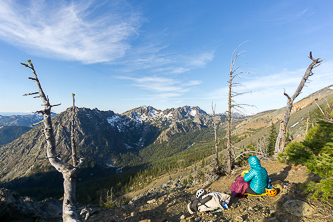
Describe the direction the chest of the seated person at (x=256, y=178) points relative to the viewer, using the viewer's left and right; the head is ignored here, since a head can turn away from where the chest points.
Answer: facing away from the viewer and to the left of the viewer
